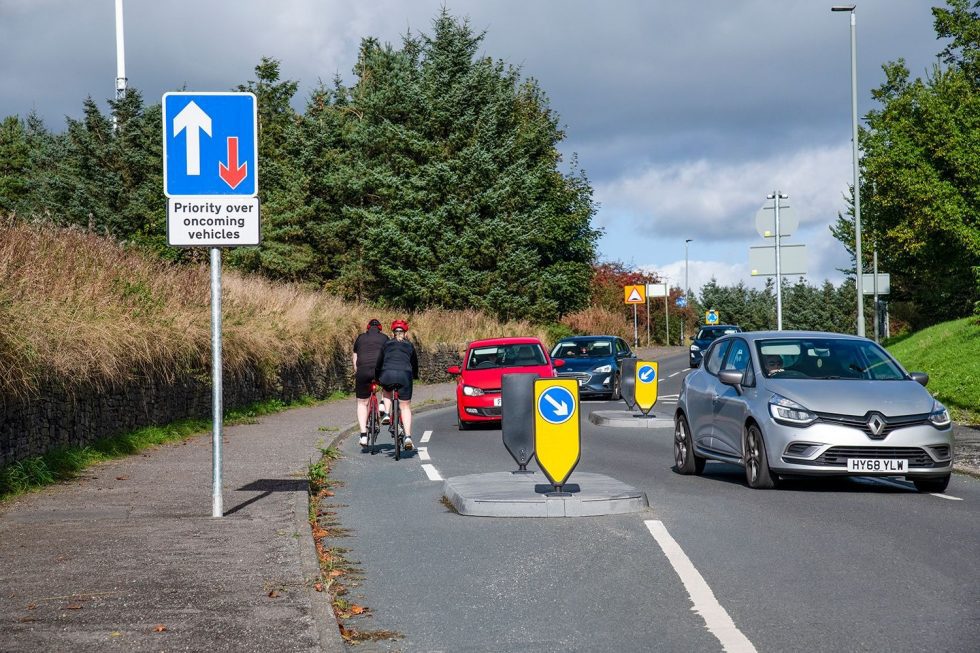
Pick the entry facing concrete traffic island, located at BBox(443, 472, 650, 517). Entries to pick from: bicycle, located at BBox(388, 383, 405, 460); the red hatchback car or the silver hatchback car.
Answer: the red hatchback car

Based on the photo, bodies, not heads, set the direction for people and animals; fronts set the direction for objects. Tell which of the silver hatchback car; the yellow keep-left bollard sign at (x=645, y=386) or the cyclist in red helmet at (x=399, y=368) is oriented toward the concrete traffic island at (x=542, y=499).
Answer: the yellow keep-left bollard sign

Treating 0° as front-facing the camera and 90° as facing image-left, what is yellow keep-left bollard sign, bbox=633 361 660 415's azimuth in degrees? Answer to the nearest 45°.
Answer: approximately 0°

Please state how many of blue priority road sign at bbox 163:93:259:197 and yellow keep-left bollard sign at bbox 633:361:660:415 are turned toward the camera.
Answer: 2

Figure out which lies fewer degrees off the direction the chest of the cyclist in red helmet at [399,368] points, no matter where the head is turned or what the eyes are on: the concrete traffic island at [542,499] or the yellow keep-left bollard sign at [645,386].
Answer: the yellow keep-left bollard sign

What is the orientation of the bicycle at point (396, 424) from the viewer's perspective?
away from the camera

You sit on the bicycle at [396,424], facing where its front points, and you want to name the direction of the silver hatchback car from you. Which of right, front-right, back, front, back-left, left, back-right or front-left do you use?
back-right

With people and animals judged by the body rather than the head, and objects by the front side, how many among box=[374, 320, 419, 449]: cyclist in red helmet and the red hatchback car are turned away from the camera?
1

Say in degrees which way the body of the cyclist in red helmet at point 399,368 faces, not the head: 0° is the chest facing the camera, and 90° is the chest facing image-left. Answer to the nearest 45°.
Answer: approximately 180°
